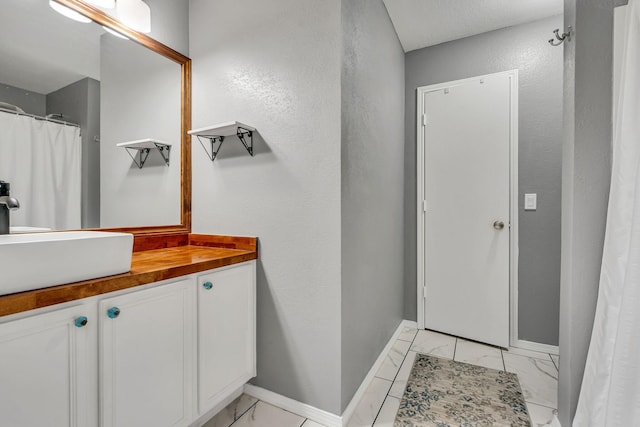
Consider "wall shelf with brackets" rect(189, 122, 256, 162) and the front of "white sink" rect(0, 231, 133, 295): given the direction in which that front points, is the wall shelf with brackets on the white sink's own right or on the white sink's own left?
on the white sink's own left

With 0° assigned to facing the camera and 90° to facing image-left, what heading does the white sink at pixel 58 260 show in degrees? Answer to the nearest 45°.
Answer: approximately 315°

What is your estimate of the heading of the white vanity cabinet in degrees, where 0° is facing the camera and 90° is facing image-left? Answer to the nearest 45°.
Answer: approximately 315°

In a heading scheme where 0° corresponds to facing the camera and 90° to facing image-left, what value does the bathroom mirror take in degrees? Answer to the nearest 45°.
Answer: approximately 315°

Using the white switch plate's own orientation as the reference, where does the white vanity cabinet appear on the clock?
The white vanity cabinet is roughly at 1 o'clock from the white switch plate.
